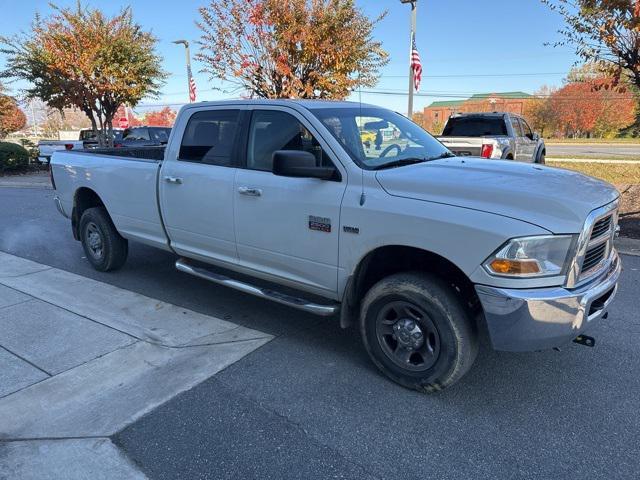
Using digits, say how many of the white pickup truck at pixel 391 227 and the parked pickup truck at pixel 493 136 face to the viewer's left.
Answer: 0

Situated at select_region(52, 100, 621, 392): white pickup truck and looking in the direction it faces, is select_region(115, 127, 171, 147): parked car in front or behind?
behind

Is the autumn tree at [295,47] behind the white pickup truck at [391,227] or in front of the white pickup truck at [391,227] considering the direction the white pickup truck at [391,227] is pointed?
behind

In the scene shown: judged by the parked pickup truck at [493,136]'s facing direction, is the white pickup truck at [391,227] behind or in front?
behind

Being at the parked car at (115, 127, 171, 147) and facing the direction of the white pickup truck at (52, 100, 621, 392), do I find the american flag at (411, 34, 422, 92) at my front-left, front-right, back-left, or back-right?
front-left

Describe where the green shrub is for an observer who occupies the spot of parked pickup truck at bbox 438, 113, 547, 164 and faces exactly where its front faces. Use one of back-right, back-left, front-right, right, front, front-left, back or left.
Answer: back-left

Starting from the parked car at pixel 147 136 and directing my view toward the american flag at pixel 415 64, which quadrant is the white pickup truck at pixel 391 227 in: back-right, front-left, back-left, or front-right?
front-right

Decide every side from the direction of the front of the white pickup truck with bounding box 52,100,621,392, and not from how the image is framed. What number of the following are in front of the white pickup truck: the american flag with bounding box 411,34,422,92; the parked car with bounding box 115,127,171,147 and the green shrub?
0

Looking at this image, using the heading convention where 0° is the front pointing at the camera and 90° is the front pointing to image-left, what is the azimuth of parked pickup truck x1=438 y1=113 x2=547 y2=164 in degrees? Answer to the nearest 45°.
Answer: approximately 225°

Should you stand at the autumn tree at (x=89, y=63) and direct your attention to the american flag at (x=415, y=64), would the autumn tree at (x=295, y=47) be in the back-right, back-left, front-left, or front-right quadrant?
front-right

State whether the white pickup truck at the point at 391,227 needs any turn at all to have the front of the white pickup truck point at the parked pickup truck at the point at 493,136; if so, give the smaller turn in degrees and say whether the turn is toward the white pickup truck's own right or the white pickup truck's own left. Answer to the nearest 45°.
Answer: approximately 135° to the white pickup truck's own left

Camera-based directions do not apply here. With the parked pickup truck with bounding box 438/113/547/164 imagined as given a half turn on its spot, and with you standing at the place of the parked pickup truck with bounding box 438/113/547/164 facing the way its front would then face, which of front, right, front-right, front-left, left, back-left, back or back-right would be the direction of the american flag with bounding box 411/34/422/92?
right

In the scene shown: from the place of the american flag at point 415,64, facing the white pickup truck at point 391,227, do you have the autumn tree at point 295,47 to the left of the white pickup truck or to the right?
right

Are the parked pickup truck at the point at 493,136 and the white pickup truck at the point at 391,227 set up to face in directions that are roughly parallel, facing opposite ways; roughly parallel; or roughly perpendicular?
roughly perpendicular

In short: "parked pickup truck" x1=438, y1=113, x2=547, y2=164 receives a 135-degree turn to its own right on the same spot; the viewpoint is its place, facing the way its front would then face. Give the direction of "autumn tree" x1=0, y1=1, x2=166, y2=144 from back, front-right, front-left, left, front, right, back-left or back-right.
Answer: right

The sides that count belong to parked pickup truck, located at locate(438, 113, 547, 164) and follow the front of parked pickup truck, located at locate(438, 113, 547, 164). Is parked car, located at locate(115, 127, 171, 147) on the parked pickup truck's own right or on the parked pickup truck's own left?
on the parked pickup truck's own left
